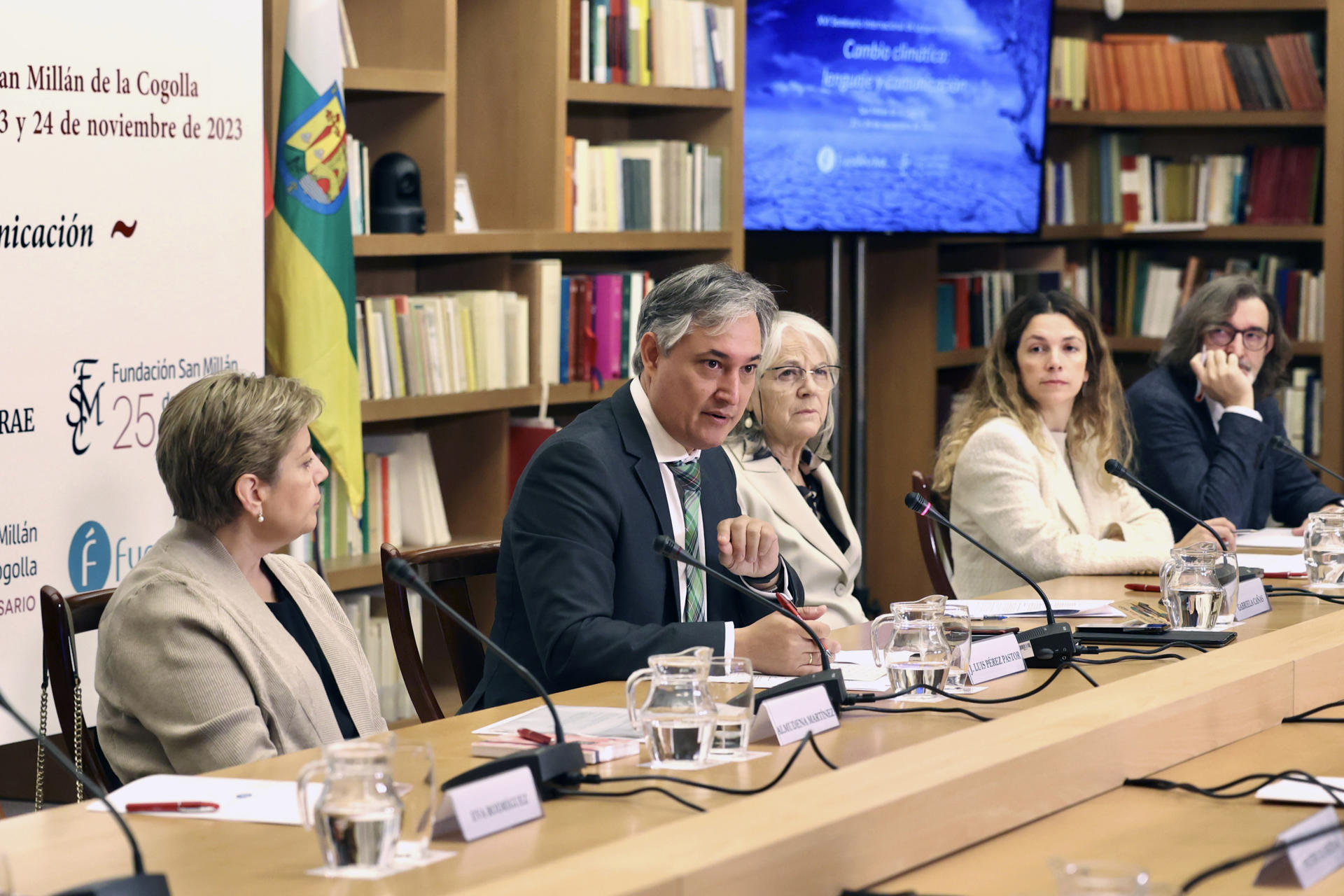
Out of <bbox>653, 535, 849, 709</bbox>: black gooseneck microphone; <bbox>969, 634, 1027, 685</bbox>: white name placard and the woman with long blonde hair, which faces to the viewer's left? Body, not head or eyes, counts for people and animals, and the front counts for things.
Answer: the black gooseneck microphone

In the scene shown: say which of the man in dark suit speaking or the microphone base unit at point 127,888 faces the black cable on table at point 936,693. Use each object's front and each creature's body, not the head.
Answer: the man in dark suit speaking

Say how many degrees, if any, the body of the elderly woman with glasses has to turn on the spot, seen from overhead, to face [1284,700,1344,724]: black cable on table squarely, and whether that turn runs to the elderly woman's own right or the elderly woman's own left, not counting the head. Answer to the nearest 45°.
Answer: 0° — they already face it

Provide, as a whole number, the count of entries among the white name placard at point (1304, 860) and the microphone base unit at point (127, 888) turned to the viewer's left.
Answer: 1

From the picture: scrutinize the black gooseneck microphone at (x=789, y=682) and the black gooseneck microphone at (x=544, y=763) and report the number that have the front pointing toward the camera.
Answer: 0

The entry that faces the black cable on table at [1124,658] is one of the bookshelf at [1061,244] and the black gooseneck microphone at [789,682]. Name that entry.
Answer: the bookshelf

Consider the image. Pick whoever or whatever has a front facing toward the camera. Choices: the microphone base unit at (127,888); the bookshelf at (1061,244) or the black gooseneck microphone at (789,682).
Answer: the bookshelf

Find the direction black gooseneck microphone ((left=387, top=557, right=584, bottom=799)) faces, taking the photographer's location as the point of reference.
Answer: facing to the left of the viewer
